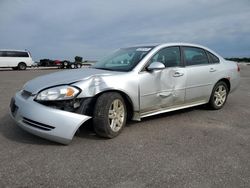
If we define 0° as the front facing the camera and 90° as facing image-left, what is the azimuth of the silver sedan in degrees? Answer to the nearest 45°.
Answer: approximately 45°

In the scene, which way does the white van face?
to the viewer's left

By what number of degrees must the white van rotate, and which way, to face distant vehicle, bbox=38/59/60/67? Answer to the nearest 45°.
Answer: approximately 135° to its right

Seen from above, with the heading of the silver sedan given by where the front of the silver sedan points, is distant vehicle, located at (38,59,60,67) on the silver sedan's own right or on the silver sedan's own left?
on the silver sedan's own right
